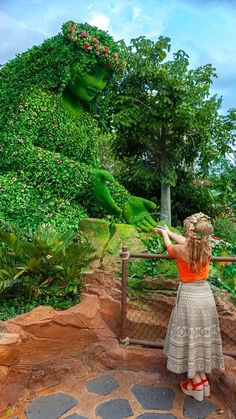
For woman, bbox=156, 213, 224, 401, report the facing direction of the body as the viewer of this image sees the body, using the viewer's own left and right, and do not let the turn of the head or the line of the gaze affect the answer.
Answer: facing away from the viewer and to the left of the viewer

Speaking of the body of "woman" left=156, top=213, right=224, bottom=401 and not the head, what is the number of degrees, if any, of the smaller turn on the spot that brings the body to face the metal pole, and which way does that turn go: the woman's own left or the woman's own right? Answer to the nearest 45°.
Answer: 0° — they already face it
